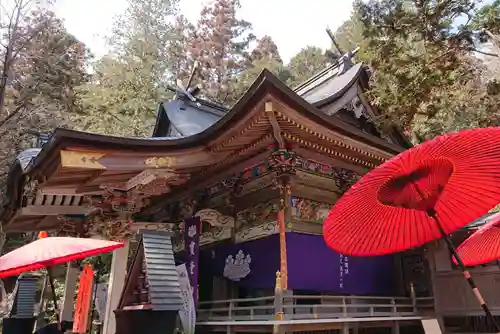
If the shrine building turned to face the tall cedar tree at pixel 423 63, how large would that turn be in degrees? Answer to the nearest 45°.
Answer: approximately 135° to its left

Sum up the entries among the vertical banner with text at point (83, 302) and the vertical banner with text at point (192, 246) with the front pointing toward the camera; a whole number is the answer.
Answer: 2

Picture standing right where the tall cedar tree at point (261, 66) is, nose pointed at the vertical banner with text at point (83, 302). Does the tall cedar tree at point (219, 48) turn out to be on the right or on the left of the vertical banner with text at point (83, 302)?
right

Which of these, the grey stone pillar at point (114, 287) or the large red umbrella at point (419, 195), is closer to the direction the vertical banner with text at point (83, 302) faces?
the large red umbrella

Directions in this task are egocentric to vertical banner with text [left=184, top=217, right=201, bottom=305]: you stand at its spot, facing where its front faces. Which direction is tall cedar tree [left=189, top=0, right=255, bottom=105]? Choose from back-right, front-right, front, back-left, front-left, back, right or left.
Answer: back

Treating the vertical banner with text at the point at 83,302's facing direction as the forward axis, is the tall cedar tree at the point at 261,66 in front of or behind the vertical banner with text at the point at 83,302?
behind

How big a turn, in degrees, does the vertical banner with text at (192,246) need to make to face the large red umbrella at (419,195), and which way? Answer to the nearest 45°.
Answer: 0° — it already faces it

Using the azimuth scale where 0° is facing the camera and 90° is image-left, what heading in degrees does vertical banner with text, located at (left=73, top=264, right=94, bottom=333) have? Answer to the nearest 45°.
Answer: approximately 0°

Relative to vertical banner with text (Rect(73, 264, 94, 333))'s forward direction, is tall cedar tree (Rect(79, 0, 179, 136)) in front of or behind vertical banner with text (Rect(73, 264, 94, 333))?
behind

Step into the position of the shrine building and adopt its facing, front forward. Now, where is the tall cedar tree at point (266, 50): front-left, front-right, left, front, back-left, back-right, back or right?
back-right

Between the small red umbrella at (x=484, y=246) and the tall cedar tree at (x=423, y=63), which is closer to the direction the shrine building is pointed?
the small red umbrella

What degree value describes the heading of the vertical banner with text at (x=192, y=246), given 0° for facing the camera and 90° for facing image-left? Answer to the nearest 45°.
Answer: approximately 0°
